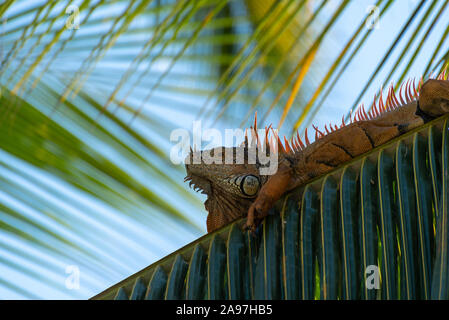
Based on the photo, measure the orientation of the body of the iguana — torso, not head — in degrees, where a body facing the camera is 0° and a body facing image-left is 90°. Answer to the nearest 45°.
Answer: approximately 90°
